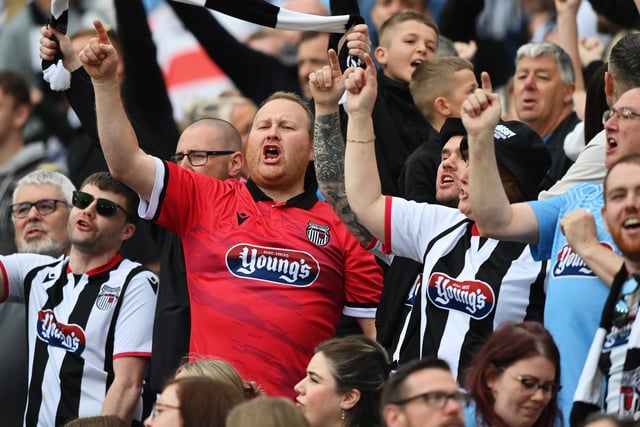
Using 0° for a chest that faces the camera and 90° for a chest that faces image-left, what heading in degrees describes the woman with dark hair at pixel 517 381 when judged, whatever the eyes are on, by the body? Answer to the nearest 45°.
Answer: approximately 315°

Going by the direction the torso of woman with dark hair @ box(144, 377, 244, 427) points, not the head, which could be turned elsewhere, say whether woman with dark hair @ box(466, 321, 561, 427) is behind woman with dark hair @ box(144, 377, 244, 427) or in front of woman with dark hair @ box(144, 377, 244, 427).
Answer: behind

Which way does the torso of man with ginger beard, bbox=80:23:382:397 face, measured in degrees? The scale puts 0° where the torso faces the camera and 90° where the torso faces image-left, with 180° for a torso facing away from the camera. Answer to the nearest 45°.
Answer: approximately 0°

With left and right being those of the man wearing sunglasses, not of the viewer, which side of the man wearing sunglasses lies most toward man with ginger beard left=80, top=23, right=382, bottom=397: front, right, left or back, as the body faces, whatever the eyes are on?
left

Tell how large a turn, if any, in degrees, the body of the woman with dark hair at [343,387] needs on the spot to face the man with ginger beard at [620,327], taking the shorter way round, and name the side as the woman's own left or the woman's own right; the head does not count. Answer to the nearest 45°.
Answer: approximately 135° to the woman's own left
